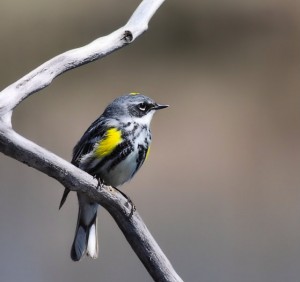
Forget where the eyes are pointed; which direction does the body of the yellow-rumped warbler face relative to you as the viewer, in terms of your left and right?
facing the viewer and to the right of the viewer
